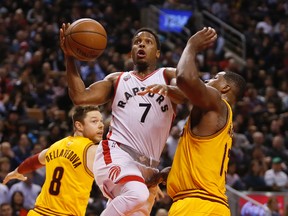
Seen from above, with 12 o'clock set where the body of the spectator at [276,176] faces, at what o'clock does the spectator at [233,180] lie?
the spectator at [233,180] is roughly at 2 o'clock from the spectator at [276,176].

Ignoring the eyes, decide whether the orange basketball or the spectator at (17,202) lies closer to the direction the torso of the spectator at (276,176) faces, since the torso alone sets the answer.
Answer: the orange basketball

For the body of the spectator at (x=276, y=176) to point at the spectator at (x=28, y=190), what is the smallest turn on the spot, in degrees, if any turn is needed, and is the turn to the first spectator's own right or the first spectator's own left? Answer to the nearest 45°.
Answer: approximately 45° to the first spectator's own right

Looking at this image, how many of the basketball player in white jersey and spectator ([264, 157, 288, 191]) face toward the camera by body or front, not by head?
2

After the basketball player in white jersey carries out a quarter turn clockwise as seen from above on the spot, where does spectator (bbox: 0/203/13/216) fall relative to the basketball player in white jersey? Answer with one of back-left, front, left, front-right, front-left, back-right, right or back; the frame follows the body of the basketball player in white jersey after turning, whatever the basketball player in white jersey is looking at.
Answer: front-right

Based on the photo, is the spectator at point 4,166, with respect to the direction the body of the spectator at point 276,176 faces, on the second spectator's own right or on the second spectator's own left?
on the second spectator's own right

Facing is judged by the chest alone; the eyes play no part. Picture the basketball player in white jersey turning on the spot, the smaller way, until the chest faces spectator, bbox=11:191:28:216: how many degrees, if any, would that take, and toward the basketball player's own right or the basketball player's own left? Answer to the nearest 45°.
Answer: approximately 135° to the basketball player's own right

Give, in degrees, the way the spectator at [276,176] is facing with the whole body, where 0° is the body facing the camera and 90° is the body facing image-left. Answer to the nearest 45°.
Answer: approximately 0°

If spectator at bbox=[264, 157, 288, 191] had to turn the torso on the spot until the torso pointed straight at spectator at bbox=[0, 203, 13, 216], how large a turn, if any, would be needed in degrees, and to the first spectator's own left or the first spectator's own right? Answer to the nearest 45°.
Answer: approximately 45° to the first spectator's own right
